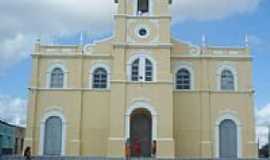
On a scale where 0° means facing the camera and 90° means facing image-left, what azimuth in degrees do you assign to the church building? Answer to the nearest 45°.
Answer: approximately 0°
